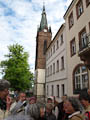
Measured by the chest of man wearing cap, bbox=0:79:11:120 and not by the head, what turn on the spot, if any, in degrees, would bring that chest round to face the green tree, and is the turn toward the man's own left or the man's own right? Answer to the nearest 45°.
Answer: approximately 90° to the man's own left

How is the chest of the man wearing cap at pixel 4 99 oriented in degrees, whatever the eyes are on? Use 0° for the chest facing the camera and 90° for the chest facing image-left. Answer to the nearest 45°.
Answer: approximately 270°

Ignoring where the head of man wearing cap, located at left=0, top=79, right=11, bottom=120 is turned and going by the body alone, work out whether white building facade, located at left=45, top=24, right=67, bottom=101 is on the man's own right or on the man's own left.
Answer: on the man's own left
